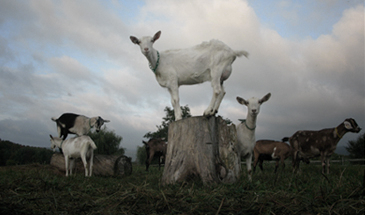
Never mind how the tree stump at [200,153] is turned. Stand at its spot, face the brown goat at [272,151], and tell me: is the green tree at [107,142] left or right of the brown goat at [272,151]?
left

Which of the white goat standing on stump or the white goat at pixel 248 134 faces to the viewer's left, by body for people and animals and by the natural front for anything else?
the white goat standing on stump

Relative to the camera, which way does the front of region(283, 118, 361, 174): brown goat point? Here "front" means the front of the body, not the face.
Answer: to the viewer's right

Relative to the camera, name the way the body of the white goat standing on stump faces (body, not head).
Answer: to the viewer's left

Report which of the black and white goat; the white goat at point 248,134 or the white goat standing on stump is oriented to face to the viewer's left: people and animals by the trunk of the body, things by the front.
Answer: the white goat standing on stump

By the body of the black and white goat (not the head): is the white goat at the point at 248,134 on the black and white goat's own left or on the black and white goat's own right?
on the black and white goat's own right

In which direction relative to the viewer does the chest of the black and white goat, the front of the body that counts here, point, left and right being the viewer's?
facing to the right of the viewer

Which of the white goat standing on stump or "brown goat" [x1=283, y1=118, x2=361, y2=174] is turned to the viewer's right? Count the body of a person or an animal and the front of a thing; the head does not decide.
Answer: the brown goat

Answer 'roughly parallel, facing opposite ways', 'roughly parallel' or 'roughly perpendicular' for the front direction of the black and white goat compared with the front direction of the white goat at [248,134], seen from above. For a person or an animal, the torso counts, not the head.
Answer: roughly perpendicular
